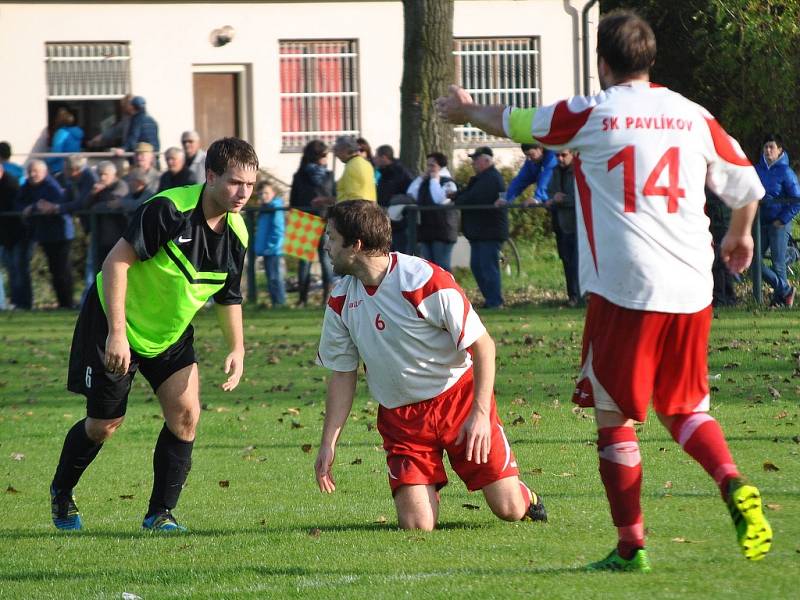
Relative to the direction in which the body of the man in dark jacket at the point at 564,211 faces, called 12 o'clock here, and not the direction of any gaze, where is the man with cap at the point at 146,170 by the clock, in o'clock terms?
The man with cap is roughly at 2 o'clock from the man in dark jacket.

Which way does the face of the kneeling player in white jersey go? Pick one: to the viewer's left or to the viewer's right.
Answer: to the viewer's left

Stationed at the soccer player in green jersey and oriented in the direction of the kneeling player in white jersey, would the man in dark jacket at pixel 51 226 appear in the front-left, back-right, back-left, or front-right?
back-left

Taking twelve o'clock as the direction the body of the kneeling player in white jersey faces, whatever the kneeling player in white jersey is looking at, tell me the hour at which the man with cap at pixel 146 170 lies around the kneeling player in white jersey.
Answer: The man with cap is roughly at 4 o'clock from the kneeling player in white jersey.

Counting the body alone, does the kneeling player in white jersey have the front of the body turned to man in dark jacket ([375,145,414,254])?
no

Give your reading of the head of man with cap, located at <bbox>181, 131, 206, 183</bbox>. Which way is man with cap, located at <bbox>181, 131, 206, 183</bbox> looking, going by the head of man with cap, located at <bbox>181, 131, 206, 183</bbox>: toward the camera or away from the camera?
toward the camera

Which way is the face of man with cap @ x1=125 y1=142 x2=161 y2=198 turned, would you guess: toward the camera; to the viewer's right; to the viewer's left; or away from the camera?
toward the camera

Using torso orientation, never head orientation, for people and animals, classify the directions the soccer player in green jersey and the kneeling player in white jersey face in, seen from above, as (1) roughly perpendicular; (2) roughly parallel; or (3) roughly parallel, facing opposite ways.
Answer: roughly perpendicular

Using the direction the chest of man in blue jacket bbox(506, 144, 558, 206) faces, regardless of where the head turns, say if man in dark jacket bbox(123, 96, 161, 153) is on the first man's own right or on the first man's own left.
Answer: on the first man's own right

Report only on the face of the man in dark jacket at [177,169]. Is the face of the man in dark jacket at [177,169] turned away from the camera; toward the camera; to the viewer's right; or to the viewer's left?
toward the camera

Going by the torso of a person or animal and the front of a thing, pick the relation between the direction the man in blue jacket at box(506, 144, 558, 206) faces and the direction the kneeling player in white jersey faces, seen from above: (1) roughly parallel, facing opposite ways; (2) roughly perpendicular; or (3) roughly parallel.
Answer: roughly parallel

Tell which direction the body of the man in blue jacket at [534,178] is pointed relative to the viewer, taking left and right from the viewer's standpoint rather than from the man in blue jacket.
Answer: facing the viewer and to the left of the viewer

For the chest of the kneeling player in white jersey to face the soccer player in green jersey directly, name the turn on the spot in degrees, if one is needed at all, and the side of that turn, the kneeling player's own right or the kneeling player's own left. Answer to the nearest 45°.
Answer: approximately 45° to the kneeling player's own right

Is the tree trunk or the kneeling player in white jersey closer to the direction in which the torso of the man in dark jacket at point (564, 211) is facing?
the kneeling player in white jersey

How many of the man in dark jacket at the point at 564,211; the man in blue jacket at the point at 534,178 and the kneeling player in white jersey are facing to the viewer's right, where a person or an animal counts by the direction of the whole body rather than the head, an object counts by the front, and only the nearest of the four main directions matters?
0

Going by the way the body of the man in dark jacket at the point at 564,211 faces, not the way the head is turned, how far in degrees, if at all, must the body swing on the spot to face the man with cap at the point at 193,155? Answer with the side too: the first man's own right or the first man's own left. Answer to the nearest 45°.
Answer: approximately 45° to the first man's own right

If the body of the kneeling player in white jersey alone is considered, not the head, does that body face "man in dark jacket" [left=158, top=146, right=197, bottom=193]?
no

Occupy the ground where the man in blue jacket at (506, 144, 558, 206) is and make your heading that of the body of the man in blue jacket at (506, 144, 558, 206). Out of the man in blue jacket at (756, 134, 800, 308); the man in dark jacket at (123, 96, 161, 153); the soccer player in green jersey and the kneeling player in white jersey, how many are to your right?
1

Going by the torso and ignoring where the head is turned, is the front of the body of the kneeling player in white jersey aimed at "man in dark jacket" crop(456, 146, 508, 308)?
no
